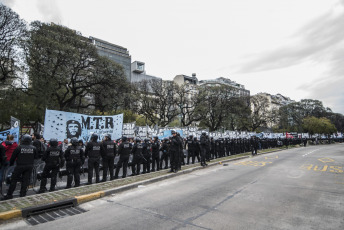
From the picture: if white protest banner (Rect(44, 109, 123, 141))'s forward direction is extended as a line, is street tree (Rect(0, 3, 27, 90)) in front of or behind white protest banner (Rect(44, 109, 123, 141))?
behind

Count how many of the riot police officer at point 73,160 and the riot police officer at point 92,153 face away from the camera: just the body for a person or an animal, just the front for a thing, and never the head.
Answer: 2

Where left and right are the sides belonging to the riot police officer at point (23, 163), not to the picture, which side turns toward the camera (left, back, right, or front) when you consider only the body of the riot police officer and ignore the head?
back

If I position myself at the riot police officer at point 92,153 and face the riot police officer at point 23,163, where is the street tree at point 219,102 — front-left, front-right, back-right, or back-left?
back-right

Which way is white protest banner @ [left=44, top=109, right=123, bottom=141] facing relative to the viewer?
toward the camera

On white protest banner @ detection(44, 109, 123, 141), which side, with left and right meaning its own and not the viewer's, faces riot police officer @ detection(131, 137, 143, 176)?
left

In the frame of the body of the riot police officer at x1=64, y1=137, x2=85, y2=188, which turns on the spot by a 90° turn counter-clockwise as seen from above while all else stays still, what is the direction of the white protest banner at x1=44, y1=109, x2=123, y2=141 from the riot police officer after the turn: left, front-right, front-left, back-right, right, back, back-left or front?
right

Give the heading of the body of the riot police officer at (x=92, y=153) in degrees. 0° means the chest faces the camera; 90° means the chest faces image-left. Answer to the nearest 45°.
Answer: approximately 180°

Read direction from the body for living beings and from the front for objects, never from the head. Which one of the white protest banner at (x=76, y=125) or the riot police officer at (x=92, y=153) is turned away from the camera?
the riot police officer

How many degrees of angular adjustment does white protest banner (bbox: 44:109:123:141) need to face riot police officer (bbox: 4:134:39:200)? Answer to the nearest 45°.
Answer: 0° — it already faces them

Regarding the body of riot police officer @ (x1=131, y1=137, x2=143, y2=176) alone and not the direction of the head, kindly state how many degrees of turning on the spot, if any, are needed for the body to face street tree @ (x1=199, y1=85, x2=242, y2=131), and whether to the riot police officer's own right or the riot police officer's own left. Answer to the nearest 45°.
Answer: approximately 90° to the riot police officer's own right
